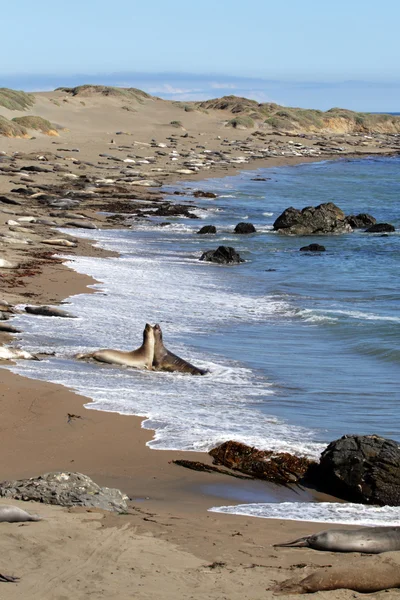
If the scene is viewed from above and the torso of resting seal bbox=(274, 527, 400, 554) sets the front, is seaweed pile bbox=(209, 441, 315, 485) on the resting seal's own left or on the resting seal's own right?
on the resting seal's own left

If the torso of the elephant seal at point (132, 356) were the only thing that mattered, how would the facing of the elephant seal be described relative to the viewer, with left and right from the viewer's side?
facing to the right of the viewer

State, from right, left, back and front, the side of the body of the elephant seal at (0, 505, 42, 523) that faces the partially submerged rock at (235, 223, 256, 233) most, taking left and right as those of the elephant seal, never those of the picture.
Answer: right

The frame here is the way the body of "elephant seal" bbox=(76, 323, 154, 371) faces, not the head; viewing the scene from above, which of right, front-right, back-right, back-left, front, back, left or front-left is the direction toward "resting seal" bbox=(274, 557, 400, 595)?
right

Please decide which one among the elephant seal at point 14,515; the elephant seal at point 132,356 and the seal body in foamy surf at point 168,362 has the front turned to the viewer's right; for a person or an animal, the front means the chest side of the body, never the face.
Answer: the elephant seal at point 132,356

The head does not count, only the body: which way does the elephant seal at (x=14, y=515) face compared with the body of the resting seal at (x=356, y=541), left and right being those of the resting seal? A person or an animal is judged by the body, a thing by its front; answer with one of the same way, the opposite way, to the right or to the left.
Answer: the opposite way

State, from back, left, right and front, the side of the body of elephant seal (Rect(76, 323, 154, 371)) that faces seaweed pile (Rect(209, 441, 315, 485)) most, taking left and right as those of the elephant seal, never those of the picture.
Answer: right

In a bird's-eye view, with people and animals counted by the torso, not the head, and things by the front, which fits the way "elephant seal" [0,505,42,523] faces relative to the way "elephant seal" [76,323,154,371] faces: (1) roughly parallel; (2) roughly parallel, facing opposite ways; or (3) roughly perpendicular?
roughly parallel, facing opposite ways

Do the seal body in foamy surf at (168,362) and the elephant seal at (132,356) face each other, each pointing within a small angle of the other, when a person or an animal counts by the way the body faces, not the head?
yes

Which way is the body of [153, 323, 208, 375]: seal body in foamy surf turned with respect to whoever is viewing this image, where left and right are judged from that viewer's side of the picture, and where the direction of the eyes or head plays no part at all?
facing to the left of the viewer

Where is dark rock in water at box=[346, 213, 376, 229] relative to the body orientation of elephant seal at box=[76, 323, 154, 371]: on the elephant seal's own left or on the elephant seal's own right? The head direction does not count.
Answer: on the elephant seal's own left
